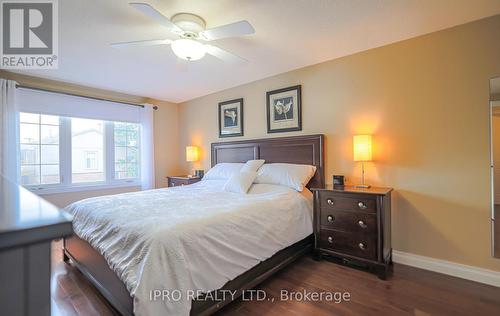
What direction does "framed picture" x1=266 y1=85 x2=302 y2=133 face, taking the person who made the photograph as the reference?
facing the viewer and to the left of the viewer

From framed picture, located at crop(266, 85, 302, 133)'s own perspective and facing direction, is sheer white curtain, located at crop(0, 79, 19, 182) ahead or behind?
ahead

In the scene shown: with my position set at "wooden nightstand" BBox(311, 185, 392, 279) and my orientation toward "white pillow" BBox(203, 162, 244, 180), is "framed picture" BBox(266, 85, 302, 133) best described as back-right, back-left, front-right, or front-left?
front-right

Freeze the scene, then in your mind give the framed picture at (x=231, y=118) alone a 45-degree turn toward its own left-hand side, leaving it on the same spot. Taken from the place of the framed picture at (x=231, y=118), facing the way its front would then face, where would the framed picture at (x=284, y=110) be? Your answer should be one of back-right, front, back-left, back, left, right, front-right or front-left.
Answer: front-left

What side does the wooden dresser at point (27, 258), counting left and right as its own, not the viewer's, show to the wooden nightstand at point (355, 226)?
front

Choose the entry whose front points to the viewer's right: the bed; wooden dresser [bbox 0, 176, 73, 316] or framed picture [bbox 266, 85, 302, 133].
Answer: the wooden dresser

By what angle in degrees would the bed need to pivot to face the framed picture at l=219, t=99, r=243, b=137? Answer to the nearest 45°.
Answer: approximately 135° to its right

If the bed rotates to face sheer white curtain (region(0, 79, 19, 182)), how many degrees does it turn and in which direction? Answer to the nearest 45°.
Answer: approximately 90° to its right

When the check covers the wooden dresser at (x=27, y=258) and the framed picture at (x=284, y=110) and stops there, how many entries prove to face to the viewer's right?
1

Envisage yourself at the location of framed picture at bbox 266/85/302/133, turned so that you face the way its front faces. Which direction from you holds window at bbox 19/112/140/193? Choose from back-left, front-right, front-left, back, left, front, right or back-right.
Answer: front-right

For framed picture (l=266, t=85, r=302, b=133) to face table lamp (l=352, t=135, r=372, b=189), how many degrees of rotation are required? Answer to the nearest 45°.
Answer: approximately 90° to its left

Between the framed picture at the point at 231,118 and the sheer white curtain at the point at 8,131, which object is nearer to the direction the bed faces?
the sheer white curtain

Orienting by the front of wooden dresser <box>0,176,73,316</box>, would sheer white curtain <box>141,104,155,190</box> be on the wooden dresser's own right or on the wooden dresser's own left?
on the wooden dresser's own left

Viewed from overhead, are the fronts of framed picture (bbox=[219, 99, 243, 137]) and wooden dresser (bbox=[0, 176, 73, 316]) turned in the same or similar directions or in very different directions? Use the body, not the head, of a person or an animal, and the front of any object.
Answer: very different directions

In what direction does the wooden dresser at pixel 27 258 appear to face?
to the viewer's right

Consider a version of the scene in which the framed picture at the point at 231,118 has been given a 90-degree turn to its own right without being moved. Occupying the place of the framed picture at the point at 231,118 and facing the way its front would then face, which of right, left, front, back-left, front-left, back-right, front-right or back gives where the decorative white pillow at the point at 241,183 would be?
back-left

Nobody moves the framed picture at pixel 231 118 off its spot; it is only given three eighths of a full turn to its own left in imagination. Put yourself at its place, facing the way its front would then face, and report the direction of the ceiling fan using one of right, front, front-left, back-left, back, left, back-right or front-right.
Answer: right
